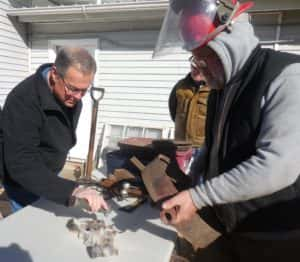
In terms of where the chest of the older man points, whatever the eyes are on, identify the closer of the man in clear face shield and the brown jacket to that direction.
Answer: the man in clear face shield

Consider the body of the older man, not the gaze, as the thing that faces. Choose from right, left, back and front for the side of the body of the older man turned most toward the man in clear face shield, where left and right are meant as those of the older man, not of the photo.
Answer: front

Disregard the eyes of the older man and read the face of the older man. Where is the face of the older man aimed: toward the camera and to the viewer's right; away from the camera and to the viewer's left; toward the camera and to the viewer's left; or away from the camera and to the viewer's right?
toward the camera and to the viewer's right

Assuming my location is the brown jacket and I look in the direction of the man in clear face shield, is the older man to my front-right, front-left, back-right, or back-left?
front-right

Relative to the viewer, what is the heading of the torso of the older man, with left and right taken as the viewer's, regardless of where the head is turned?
facing the viewer and to the right of the viewer

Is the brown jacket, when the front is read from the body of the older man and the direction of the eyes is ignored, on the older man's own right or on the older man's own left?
on the older man's own left
